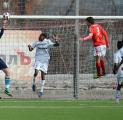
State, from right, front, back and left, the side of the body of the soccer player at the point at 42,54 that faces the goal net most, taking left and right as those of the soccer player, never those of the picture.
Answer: back

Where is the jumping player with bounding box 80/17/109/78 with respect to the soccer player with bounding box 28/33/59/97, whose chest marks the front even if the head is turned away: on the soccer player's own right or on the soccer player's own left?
on the soccer player's own left

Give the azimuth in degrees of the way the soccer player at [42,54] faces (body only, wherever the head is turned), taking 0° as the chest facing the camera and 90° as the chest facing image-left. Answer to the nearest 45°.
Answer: approximately 45°

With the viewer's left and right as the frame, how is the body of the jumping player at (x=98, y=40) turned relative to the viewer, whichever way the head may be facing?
facing away from the viewer and to the left of the viewer
